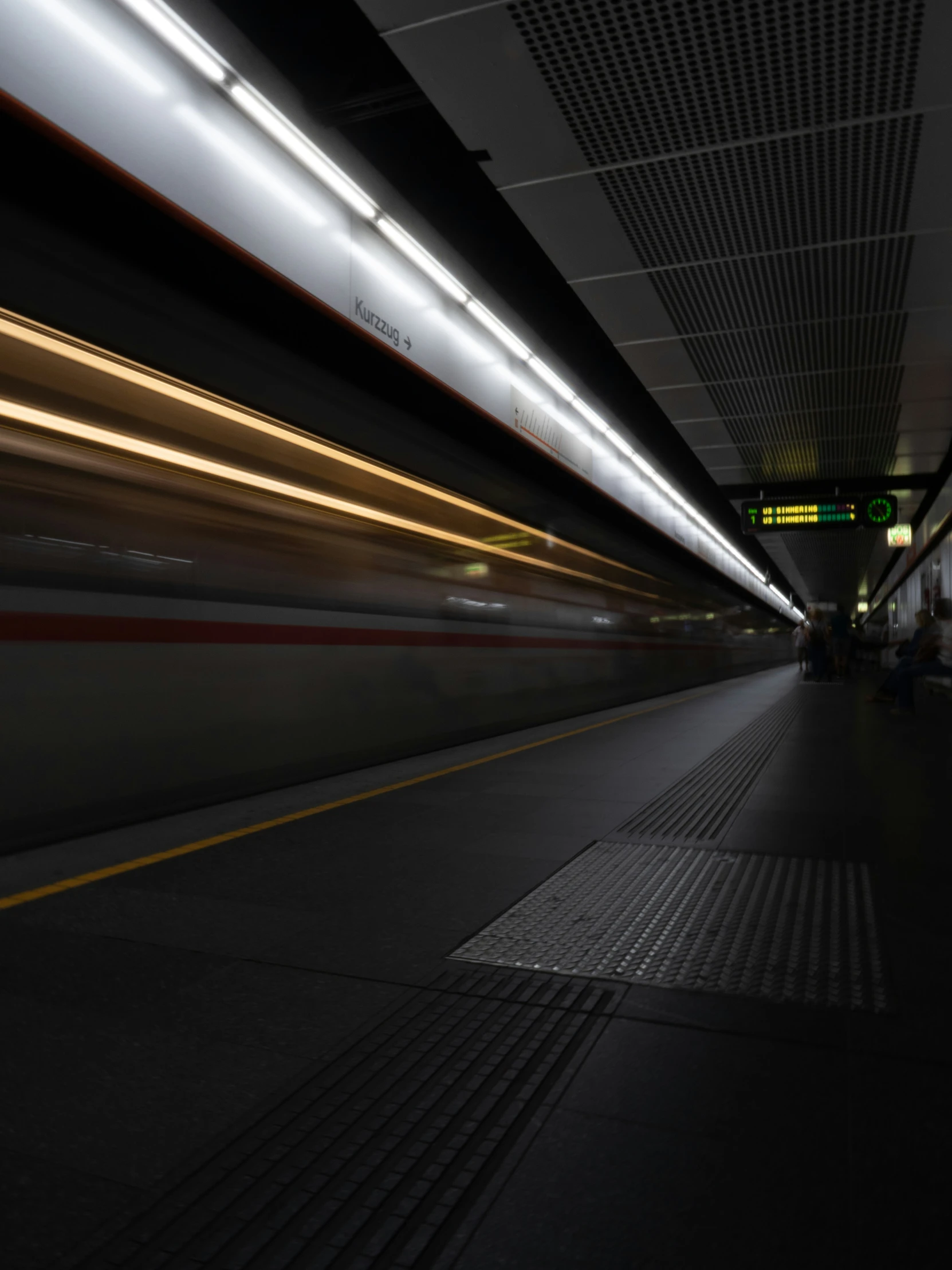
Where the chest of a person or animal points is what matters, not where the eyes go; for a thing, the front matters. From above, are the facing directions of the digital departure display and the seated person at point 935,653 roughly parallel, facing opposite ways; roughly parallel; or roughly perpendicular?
roughly perpendicular

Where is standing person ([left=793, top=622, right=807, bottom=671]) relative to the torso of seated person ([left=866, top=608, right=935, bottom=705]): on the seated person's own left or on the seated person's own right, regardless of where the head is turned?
on the seated person's own right

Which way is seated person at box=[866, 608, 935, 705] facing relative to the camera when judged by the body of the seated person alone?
to the viewer's left

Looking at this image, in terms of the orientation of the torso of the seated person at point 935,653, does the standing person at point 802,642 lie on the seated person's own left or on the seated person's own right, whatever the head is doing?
on the seated person's own right

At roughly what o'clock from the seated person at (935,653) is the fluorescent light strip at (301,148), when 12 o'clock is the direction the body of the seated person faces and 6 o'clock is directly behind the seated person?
The fluorescent light strip is roughly at 10 o'clock from the seated person.

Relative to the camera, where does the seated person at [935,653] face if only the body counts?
to the viewer's left

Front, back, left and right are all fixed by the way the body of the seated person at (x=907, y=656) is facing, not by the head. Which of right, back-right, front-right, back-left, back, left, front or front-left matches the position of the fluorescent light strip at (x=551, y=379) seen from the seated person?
front-left

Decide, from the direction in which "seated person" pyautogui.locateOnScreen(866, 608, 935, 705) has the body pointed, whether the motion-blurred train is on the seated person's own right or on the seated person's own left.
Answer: on the seated person's own left
